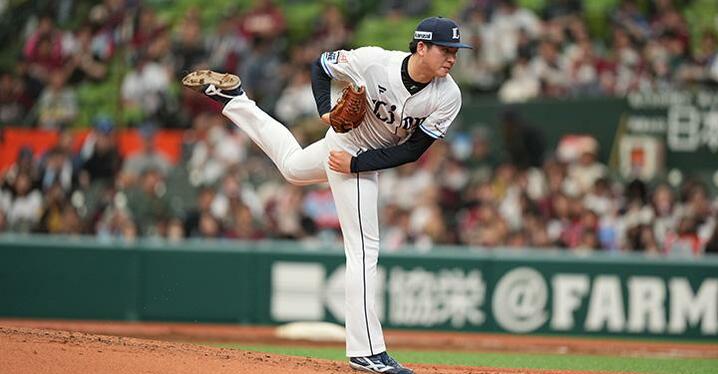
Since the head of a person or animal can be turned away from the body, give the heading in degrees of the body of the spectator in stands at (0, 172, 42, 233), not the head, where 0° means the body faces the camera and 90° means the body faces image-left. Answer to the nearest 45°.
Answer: approximately 0°

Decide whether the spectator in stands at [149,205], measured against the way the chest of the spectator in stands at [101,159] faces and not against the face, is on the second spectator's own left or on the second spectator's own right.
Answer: on the second spectator's own left

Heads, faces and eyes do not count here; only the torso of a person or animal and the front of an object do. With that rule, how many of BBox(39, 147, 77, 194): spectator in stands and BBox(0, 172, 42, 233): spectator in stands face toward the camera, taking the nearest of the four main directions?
2
